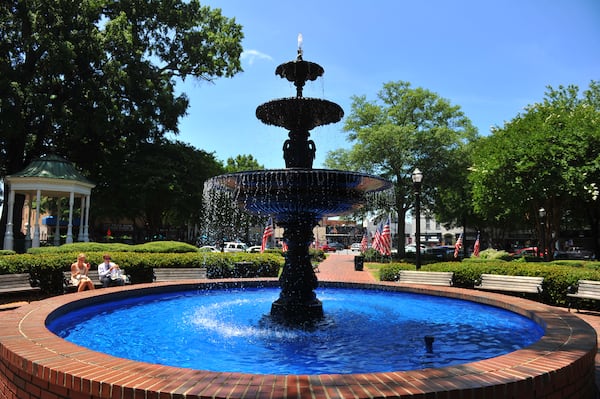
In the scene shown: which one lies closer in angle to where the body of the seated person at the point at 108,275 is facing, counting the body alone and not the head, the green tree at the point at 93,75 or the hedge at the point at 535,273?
the hedge

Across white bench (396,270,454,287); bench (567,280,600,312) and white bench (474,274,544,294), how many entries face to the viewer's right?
0

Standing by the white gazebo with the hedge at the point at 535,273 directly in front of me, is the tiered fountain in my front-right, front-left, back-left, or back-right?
front-right

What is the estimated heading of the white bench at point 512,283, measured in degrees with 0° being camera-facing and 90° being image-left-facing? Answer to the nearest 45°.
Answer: approximately 45°

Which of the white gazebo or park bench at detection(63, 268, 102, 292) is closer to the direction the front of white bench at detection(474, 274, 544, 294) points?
the park bench

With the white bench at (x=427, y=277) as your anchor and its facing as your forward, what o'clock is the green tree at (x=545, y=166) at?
The green tree is roughly at 7 o'clock from the white bench.

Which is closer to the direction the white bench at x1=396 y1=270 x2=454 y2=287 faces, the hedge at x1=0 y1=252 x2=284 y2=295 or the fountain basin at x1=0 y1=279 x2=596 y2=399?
the fountain basin

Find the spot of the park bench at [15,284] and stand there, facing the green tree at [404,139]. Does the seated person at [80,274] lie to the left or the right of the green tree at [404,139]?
right

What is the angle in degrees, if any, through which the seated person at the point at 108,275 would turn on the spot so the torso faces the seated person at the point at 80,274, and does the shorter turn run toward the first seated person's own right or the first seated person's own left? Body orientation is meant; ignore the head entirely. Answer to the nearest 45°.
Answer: approximately 90° to the first seated person's own right

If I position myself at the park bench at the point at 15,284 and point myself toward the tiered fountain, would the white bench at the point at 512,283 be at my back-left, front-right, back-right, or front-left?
front-left

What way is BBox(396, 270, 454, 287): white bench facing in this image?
toward the camera

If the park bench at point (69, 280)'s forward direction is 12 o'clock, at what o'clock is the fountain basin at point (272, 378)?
The fountain basin is roughly at 1 o'clock from the park bench.

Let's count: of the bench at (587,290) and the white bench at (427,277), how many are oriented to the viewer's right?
0
